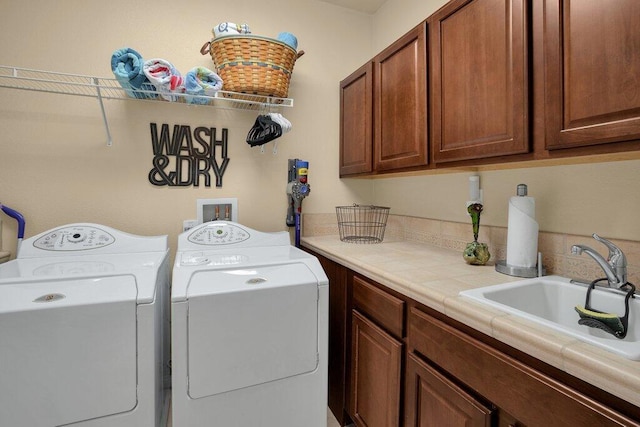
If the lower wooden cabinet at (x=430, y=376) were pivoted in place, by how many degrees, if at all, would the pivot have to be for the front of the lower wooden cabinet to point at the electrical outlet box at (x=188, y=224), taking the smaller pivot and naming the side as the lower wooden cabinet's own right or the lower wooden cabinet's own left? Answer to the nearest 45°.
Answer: approximately 45° to the lower wooden cabinet's own right

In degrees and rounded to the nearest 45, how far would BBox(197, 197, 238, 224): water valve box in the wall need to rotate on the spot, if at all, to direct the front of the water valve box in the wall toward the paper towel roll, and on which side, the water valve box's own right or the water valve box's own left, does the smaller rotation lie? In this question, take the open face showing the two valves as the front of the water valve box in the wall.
approximately 45° to the water valve box's own left

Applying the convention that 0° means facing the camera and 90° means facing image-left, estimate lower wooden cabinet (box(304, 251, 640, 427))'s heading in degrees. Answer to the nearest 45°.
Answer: approximately 45°

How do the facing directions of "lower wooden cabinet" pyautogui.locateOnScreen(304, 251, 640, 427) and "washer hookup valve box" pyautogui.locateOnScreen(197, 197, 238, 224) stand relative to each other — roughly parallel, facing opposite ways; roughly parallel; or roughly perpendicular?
roughly perpendicular

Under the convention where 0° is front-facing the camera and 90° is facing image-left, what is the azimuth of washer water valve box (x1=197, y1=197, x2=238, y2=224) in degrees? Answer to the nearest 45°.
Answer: approximately 0°

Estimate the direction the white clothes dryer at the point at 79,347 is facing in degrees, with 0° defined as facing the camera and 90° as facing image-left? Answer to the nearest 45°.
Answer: approximately 0°

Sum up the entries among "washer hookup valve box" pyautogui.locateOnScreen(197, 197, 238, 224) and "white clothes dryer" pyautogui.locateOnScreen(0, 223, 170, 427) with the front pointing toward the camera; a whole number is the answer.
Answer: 2
